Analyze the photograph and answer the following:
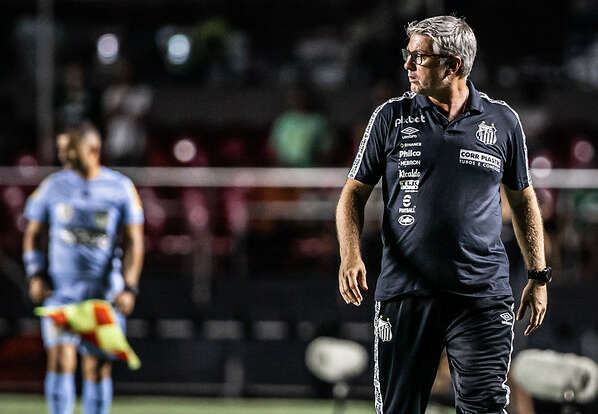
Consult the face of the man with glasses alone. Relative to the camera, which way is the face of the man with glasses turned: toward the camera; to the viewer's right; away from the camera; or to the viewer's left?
to the viewer's left

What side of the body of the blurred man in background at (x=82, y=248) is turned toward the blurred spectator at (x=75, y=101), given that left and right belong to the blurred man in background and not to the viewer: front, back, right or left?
back

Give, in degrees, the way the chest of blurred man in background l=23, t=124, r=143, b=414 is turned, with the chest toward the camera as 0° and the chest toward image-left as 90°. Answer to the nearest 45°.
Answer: approximately 0°

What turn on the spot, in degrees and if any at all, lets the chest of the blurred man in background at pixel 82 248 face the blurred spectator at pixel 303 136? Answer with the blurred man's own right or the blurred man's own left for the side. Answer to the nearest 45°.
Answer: approximately 135° to the blurred man's own left

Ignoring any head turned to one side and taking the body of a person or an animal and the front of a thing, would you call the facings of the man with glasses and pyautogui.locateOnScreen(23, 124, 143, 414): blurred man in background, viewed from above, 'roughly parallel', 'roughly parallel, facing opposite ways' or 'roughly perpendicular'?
roughly parallel

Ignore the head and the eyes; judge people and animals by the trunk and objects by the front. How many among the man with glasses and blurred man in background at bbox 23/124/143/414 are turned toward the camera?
2

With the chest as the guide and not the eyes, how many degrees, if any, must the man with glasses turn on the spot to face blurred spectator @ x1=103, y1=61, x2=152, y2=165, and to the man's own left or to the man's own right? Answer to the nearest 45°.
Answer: approximately 135° to the man's own right

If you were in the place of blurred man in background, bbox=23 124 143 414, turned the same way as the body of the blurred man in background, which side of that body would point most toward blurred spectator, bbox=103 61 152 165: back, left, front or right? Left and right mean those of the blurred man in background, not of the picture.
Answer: back

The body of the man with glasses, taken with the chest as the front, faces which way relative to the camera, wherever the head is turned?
toward the camera

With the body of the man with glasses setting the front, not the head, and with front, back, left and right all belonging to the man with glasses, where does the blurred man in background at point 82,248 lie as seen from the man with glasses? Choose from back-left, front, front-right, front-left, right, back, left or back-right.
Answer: back-right
